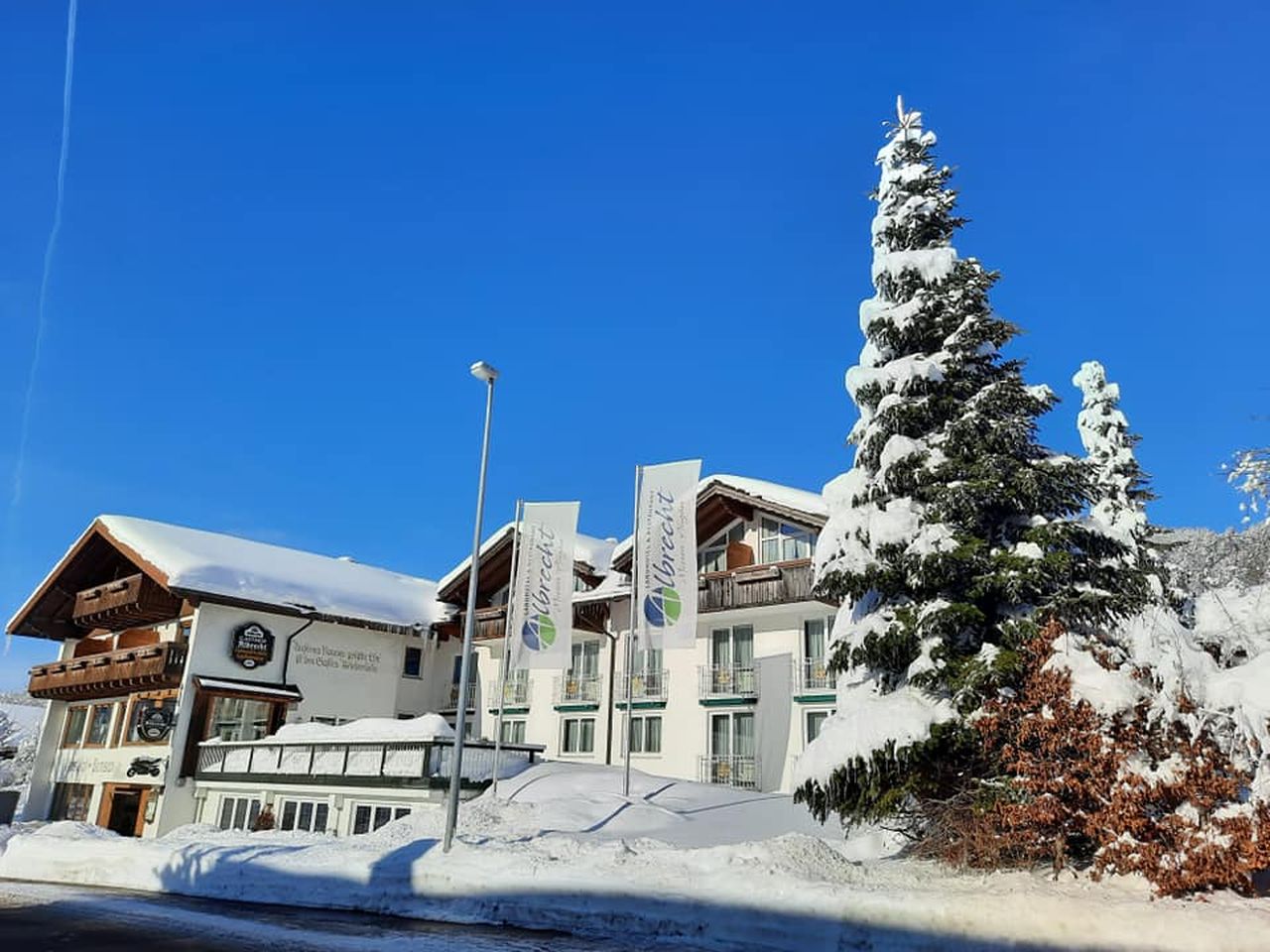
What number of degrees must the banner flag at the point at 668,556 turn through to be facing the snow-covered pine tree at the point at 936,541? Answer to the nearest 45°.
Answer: approximately 45° to its left

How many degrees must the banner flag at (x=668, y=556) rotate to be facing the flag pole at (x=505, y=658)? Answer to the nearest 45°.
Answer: approximately 135° to its right

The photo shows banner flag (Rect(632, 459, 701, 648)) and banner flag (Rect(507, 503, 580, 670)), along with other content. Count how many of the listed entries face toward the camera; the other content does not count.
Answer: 2

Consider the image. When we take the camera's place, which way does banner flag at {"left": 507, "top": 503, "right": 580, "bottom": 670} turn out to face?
facing the viewer

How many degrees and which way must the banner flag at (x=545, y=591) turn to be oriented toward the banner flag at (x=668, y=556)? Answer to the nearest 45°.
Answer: approximately 45° to its left

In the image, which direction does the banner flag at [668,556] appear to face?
toward the camera

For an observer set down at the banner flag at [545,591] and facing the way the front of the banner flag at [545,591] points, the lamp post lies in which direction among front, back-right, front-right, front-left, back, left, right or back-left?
front

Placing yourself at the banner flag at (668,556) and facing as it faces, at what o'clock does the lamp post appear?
The lamp post is roughly at 1 o'clock from the banner flag.

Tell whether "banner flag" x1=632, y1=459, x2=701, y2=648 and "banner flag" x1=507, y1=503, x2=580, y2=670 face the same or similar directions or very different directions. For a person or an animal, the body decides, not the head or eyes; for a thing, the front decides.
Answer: same or similar directions
